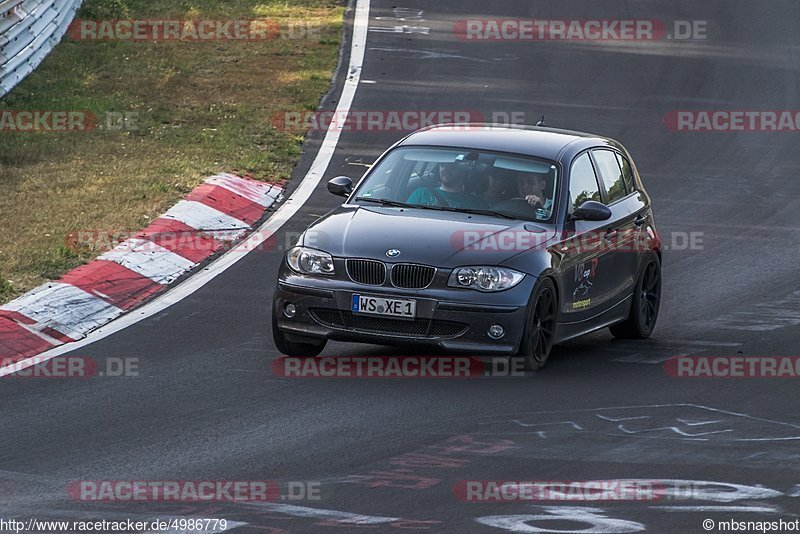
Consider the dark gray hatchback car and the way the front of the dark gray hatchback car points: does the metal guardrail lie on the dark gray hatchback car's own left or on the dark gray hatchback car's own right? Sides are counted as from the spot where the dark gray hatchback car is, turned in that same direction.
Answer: on the dark gray hatchback car's own right

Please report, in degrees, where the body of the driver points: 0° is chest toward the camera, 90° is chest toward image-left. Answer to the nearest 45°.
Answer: approximately 45°

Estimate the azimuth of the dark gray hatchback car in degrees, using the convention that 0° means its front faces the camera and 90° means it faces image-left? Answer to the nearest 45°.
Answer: approximately 45°

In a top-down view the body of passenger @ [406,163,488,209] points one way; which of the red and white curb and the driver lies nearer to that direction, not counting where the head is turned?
the red and white curb

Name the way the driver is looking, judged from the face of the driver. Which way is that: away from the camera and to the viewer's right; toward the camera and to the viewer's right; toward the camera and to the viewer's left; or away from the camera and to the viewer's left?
toward the camera and to the viewer's left

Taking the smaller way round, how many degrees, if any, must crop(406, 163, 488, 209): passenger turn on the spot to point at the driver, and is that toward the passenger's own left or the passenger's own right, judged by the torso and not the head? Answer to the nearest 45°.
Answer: approximately 135° to the passenger's own left

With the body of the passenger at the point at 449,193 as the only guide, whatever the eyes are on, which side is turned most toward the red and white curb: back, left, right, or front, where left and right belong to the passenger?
right

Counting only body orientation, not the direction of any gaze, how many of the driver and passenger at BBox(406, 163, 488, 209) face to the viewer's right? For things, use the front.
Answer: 0

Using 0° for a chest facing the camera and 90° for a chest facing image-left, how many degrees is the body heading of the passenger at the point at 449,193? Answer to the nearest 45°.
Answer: approximately 45°
